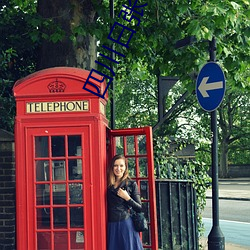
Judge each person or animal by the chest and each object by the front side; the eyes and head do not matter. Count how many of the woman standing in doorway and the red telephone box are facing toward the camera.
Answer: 1

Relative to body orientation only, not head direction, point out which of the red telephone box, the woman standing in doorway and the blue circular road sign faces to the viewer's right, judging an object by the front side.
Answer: the red telephone box

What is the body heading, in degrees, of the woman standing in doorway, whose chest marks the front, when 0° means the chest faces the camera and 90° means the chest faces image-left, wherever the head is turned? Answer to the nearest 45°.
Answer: approximately 0°

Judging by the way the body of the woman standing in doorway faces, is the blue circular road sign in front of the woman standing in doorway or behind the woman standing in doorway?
behind

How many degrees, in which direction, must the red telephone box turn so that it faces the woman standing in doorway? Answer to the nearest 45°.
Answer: approximately 45° to its left

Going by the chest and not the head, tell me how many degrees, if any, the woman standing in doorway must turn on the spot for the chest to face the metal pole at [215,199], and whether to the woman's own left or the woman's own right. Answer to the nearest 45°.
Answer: approximately 135° to the woman's own left

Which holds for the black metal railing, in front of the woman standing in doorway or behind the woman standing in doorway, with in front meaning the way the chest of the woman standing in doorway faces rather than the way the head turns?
behind

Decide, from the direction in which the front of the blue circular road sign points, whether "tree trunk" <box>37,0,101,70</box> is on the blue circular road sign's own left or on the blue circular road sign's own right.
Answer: on the blue circular road sign's own right

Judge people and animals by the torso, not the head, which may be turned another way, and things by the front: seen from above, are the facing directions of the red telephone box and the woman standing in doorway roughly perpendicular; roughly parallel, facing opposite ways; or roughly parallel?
roughly perpendicular

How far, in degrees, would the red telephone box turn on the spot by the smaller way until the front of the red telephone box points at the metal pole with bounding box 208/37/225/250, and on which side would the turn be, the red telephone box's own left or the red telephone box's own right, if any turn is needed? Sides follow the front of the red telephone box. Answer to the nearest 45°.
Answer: approximately 45° to the red telephone box's own left

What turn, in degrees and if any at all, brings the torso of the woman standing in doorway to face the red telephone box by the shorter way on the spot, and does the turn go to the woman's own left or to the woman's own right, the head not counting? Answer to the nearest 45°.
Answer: approximately 45° to the woman's own right

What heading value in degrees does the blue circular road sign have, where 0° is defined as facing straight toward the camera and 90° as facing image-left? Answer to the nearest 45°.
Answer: approximately 45°
